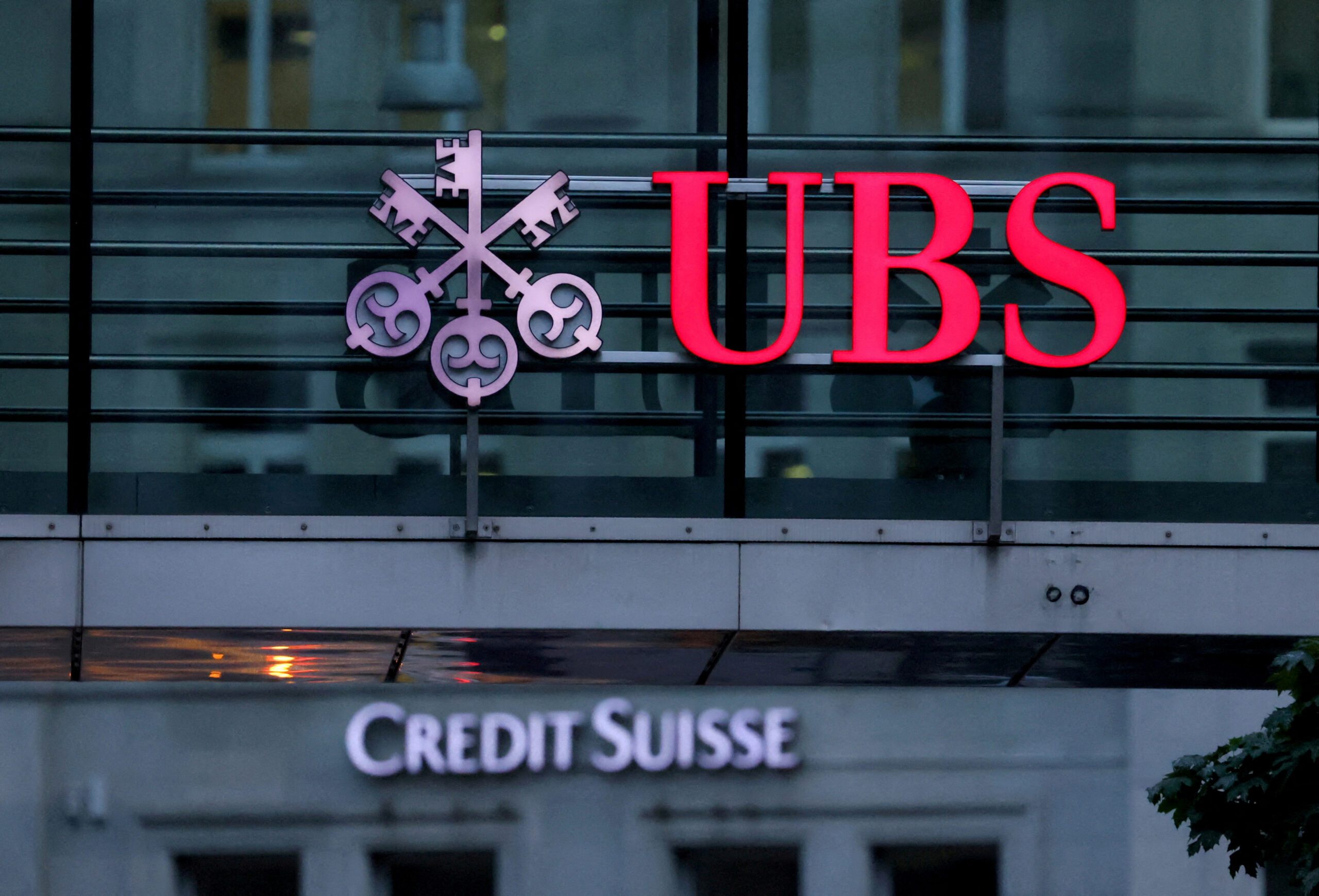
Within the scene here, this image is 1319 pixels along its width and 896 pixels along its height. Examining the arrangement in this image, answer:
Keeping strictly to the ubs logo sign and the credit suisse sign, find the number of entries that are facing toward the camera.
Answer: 2

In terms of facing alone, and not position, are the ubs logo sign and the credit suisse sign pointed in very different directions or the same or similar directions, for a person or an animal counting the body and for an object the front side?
same or similar directions

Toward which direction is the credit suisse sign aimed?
toward the camera

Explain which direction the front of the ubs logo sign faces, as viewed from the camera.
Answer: facing the viewer
